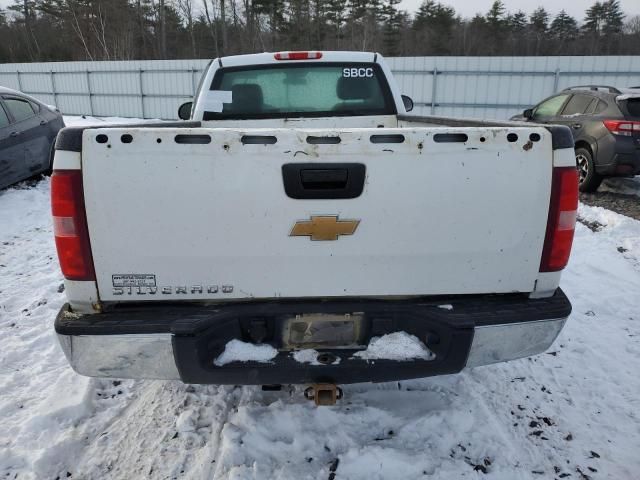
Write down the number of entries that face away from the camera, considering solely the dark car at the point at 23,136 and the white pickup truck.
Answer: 1

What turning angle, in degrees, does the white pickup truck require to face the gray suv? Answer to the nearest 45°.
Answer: approximately 45° to its right

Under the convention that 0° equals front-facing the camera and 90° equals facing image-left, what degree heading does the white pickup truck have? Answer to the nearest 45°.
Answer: approximately 180°

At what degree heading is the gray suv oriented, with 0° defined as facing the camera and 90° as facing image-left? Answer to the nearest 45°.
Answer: approximately 135°

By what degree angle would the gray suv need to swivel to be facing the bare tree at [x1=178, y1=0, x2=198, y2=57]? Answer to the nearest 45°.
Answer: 0° — it already faces it

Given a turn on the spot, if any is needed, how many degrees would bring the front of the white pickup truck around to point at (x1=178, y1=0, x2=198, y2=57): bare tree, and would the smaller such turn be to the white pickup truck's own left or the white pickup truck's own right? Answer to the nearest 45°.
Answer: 0° — it already faces it

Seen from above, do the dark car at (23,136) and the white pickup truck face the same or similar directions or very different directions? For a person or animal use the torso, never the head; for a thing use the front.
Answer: very different directions

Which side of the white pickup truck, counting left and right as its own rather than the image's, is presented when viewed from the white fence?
front

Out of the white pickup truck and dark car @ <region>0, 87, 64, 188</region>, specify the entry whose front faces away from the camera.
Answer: the white pickup truck

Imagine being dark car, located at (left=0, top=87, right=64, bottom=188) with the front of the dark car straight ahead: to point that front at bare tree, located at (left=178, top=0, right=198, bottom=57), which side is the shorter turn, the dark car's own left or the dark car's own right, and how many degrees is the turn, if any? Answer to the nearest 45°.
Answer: approximately 135° to the dark car's own right
